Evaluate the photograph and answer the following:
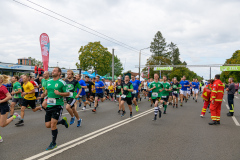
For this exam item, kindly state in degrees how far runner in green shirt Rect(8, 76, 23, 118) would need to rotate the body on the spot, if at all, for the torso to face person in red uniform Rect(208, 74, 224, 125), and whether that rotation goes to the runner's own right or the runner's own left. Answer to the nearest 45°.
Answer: approximately 90° to the runner's own left

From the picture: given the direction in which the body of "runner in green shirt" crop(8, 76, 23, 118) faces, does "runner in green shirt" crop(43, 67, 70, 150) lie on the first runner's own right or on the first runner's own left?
on the first runner's own left

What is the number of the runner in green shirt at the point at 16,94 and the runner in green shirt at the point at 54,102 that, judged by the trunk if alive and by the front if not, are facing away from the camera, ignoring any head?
0

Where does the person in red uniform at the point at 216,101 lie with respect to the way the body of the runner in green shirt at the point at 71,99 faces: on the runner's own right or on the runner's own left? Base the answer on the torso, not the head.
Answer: on the runner's own left

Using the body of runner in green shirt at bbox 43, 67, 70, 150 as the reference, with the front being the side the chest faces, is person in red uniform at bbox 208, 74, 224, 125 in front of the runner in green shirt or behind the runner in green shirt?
behind

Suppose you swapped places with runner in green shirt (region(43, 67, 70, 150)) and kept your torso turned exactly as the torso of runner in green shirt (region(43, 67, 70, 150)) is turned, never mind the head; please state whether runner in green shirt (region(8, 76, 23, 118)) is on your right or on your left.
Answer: on your right

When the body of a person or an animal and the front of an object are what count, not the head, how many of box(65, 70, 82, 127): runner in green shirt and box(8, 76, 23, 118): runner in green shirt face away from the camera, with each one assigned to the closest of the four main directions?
0
